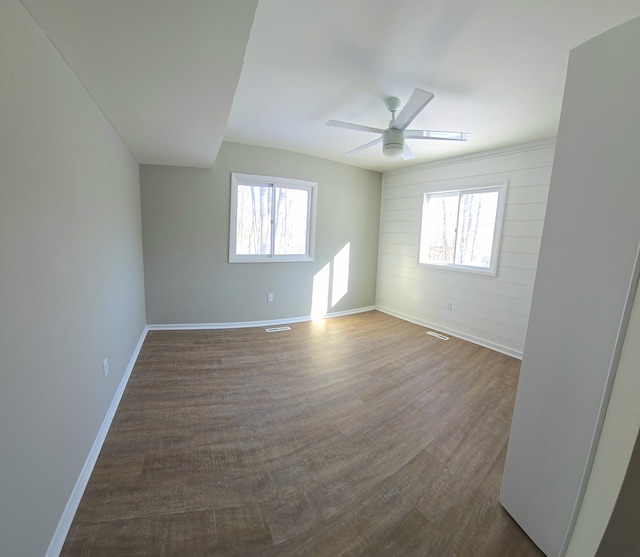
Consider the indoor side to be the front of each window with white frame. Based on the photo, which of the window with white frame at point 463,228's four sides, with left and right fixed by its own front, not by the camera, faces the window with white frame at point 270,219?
front

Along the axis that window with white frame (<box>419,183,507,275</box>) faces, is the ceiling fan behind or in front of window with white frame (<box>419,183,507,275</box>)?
in front

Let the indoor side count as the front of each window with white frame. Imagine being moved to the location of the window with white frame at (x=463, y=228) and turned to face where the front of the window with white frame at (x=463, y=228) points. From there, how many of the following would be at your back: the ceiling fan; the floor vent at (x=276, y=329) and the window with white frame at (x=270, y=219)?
0

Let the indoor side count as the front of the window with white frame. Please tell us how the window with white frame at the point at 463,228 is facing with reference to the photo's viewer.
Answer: facing the viewer and to the left of the viewer

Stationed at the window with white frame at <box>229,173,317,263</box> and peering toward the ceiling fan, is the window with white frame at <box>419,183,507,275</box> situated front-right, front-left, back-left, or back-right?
front-left

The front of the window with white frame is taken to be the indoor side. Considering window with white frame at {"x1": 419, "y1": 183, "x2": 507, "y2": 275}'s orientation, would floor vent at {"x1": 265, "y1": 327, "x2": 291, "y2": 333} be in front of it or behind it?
in front

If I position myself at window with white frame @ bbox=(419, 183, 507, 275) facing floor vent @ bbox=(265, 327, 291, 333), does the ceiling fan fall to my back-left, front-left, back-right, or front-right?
front-left
